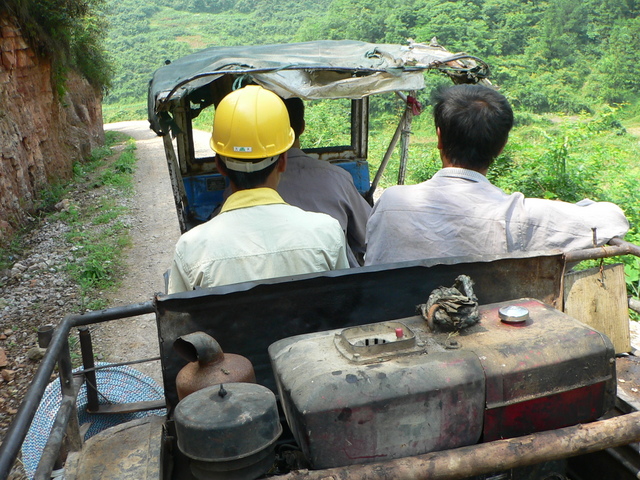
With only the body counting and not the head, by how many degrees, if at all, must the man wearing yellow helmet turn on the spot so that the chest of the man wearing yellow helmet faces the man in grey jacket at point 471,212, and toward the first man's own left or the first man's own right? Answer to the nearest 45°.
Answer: approximately 90° to the first man's own right

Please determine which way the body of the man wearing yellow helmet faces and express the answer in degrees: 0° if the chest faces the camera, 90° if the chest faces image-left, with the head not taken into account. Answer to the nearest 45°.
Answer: approximately 180°

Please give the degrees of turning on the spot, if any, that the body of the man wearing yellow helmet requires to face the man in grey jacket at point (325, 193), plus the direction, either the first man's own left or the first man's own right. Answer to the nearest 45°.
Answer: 0° — they already face them

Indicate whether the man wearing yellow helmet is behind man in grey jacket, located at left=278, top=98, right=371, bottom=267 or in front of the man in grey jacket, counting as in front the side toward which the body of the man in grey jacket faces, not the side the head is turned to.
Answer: behind

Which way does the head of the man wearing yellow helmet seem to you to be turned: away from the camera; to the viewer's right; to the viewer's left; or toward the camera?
away from the camera

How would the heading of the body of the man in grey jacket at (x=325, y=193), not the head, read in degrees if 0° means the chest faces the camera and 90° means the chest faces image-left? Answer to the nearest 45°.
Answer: approximately 180°

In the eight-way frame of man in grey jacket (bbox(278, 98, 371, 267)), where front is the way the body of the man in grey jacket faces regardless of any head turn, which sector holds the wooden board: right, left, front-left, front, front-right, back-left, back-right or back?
back-right

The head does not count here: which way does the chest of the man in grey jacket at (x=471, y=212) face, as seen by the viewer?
away from the camera

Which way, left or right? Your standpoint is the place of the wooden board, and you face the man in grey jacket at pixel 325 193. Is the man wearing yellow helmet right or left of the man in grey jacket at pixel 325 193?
left

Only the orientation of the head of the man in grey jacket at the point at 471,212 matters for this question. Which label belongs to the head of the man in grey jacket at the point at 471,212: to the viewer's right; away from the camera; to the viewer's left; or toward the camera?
away from the camera

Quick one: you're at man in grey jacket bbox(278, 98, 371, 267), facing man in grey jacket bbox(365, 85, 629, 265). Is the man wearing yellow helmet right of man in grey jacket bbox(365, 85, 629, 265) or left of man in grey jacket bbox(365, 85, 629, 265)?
right
